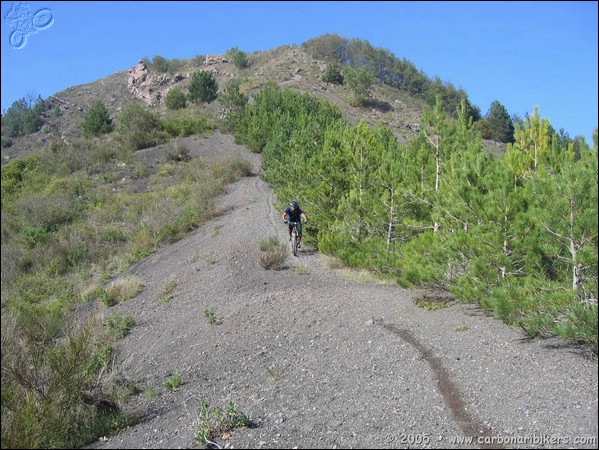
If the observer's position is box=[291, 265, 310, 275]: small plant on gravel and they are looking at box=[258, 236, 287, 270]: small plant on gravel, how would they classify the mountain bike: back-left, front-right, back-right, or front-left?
front-right

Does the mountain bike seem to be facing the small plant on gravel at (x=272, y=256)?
no

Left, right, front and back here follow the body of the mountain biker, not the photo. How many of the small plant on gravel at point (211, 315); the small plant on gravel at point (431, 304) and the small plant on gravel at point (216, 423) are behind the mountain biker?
0

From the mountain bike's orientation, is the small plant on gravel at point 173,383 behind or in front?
in front

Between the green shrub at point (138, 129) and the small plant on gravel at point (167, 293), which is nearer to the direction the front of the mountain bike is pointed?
the small plant on gravel

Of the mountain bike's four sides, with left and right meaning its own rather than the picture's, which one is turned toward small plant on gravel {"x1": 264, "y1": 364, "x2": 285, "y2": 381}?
front

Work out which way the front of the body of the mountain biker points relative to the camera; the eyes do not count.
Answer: toward the camera

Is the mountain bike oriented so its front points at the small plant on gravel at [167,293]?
no

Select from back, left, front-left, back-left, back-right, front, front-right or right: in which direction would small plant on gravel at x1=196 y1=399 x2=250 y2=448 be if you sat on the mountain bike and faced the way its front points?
front

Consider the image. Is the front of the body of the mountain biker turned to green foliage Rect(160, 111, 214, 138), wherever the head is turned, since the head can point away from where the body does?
no

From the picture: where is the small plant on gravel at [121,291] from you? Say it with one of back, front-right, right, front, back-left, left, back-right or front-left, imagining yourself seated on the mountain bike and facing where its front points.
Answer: right

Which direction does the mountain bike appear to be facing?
toward the camera

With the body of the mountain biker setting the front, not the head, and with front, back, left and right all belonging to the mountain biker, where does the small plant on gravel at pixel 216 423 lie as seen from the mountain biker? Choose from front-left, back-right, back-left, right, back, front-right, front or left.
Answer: front
